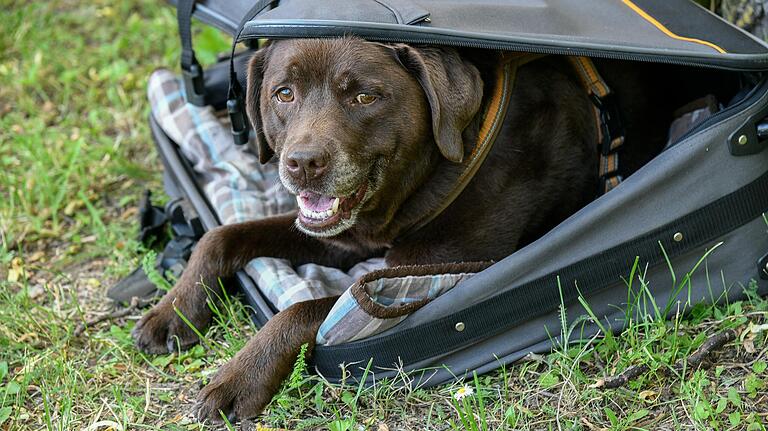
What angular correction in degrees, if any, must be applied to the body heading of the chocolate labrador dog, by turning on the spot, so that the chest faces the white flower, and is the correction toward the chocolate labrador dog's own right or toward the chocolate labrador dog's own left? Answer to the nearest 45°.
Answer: approximately 90° to the chocolate labrador dog's own left

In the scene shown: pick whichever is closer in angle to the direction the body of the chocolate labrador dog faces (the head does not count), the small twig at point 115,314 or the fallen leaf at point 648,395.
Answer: the small twig

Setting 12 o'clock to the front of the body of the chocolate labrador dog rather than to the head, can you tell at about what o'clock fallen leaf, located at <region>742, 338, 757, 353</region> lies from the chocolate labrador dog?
The fallen leaf is roughly at 8 o'clock from the chocolate labrador dog.

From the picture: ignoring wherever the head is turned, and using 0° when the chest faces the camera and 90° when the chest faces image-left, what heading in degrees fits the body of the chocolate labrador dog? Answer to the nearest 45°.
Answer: approximately 45°

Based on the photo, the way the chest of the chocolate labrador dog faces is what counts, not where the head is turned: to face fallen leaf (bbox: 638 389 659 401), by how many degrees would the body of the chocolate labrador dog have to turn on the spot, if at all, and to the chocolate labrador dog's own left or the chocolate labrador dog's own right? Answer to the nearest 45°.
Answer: approximately 90° to the chocolate labrador dog's own left

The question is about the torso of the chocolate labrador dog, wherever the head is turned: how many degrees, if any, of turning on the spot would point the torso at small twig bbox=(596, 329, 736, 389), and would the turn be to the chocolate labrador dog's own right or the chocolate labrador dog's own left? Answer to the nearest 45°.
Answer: approximately 90° to the chocolate labrador dog's own left
